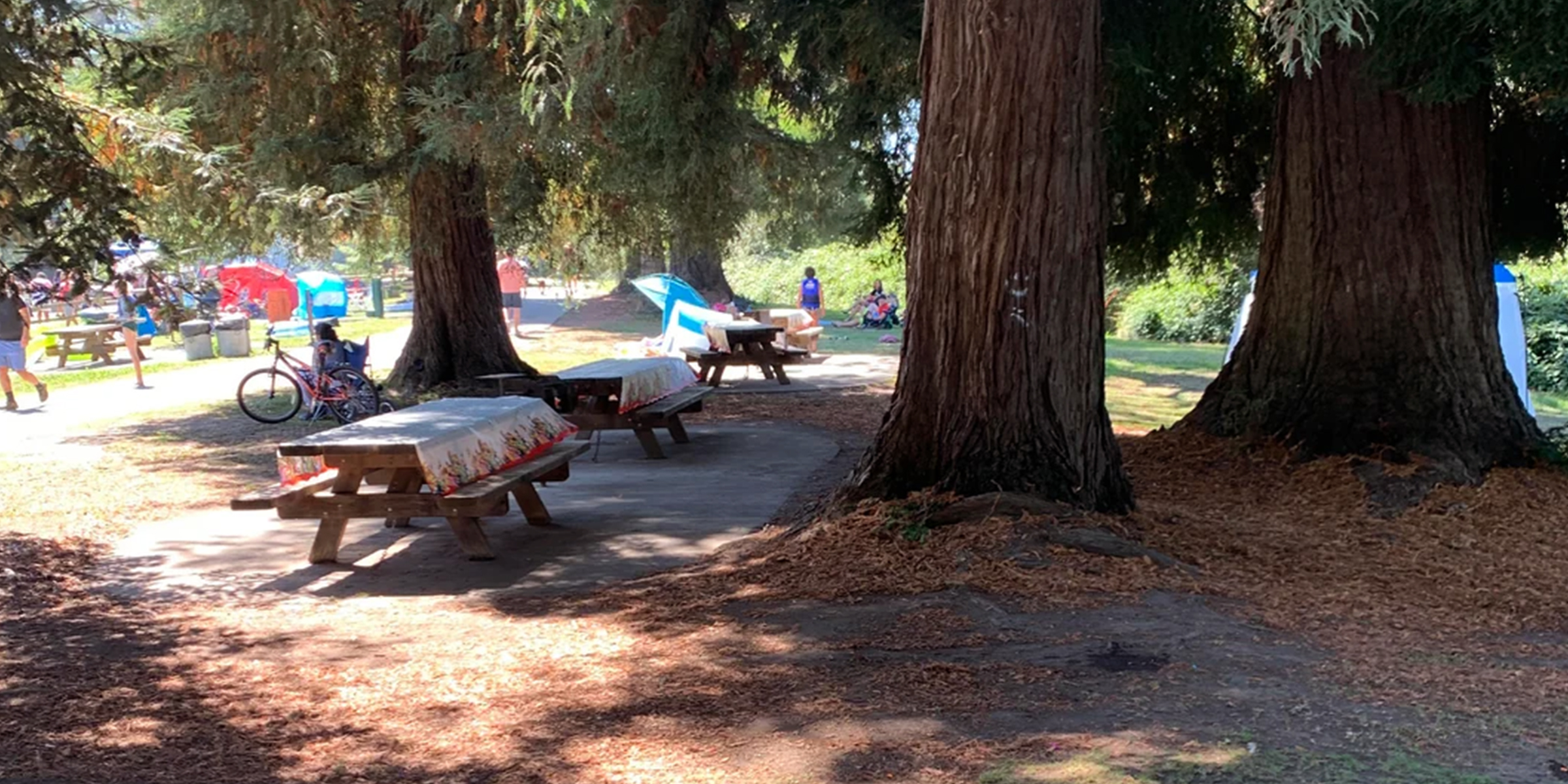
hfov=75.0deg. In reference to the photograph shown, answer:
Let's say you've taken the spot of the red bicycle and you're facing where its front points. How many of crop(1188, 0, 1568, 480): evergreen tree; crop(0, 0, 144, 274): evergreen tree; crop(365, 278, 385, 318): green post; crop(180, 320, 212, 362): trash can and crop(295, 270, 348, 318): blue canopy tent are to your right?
3

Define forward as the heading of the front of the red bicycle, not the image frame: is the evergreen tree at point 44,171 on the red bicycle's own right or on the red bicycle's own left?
on the red bicycle's own left

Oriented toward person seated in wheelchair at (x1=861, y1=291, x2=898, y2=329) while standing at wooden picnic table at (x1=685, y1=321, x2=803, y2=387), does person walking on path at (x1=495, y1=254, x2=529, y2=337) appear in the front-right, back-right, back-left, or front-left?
front-left

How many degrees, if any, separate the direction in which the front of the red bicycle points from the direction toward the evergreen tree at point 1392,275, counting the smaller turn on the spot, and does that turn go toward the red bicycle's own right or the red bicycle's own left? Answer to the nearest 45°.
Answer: approximately 135° to the red bicycle's own left

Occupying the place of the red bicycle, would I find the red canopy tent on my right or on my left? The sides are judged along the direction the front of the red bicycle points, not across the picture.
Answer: on my right

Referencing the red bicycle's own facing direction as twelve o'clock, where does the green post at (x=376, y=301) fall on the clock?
The green post is roughly at 3 o'clock from the red bicycle.

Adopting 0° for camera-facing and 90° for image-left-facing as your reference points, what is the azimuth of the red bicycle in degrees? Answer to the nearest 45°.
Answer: approximately 90°

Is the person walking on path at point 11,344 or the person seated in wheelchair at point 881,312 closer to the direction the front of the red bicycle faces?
the person walking on path

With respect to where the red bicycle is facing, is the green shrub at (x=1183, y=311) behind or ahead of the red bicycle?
behind

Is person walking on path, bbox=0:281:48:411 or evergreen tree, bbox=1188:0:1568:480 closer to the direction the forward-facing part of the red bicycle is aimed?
the person walking on path
